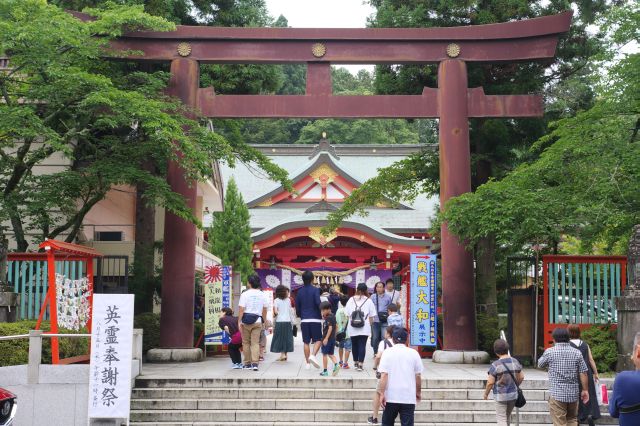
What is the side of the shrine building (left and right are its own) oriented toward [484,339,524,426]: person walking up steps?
front

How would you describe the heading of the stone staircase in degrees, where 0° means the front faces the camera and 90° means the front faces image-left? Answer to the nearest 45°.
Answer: approximately 0°

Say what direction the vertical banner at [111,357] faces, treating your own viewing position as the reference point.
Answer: facing the viewer

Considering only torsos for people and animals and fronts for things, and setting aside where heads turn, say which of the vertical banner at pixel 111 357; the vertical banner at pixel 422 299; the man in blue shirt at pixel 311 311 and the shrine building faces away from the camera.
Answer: the man in blue shirt

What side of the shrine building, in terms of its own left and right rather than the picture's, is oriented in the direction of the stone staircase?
front

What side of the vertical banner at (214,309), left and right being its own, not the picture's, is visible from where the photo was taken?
front

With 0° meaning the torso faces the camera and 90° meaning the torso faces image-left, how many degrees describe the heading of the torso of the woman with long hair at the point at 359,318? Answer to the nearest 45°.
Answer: approximately 180°

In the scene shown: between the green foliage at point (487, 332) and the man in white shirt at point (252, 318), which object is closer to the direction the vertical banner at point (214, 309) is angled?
the man in white shirt

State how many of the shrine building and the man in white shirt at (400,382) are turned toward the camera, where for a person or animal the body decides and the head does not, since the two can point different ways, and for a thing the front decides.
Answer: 1

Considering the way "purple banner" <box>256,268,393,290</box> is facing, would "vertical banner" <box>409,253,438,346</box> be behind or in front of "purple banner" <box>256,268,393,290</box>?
in front

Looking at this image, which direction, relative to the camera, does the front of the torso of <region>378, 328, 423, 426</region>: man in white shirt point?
away from the camera

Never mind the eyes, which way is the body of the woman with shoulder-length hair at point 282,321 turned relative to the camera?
away from the camera

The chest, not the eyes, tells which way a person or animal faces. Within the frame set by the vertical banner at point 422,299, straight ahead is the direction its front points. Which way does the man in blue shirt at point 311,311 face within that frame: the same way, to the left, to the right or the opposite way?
the opposite way

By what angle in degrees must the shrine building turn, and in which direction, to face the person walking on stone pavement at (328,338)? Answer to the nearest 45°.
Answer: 0° — it already faces them
